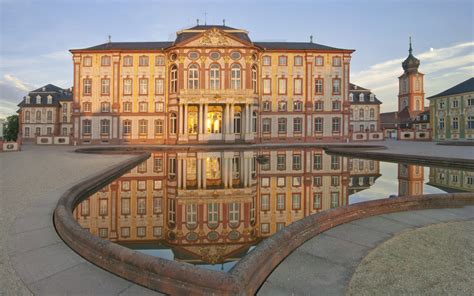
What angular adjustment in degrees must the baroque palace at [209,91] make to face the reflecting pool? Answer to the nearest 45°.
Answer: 0° — it already faces it

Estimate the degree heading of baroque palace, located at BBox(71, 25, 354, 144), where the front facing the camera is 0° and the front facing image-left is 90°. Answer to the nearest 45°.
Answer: approximately 0°
